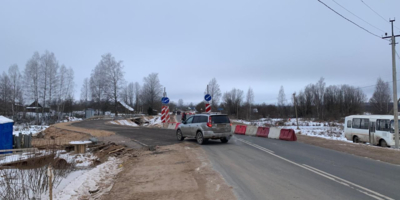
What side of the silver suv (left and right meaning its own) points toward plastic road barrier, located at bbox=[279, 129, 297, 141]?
right

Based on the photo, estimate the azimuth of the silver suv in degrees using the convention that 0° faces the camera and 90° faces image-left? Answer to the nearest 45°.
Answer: approximately 135°

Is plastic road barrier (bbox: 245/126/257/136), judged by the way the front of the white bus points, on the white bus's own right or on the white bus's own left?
on the white bus's own right

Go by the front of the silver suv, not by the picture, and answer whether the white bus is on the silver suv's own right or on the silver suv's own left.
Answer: on the silver suv's own right
